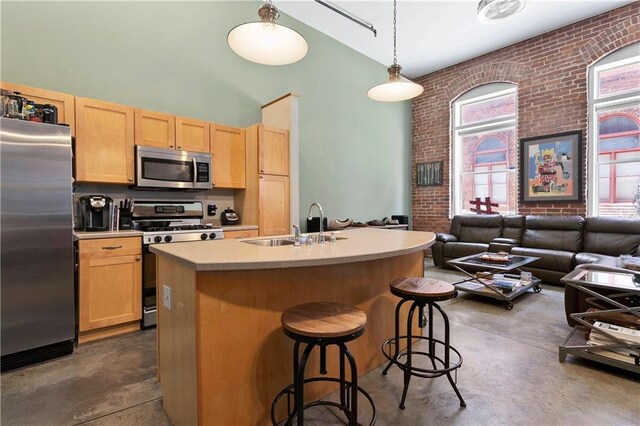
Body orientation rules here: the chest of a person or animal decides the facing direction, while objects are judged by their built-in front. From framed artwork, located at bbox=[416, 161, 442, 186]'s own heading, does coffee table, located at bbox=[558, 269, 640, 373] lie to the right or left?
on its left

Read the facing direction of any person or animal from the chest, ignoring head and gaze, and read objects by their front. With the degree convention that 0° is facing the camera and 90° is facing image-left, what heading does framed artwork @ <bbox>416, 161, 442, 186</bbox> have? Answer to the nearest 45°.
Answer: approximately 45°

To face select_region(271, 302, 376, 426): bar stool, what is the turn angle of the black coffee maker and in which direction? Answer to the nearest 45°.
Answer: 0° — it already faces it

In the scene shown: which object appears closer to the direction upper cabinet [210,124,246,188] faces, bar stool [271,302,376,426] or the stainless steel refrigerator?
the bar stool
